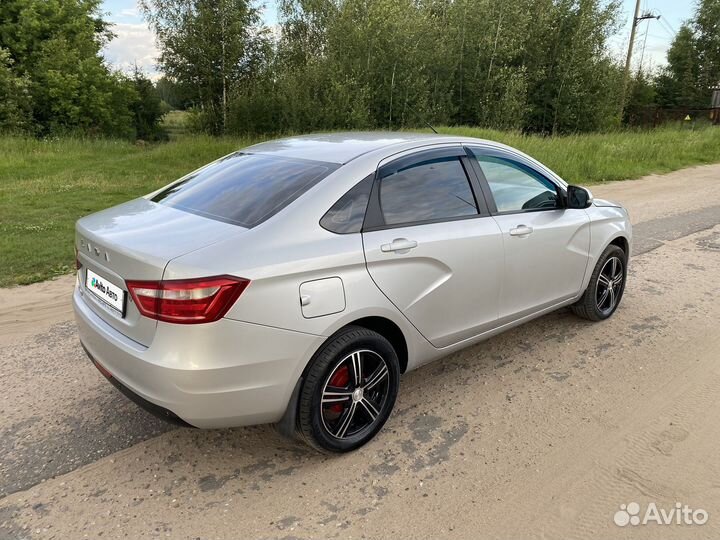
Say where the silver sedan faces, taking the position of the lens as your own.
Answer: facing away from the viewer and to the right of the viewer

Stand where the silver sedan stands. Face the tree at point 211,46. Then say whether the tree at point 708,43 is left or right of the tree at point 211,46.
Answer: right

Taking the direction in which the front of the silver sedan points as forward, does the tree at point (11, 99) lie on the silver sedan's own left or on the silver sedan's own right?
on the silver sedan's own left

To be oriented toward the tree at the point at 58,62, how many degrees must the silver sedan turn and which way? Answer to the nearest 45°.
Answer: approximately 90° to its left

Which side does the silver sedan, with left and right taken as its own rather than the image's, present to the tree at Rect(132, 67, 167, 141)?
left

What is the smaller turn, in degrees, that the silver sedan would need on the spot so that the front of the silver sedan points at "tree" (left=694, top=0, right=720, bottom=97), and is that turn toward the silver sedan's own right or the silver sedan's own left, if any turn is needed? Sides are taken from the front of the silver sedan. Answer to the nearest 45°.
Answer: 0° — it already faces it
